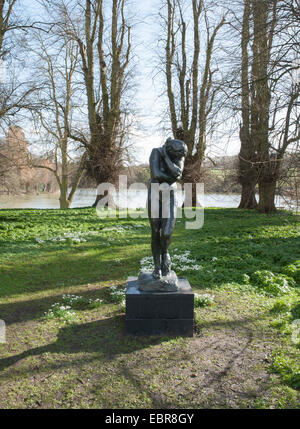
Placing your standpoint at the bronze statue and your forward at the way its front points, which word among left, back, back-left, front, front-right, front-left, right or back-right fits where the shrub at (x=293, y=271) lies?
left

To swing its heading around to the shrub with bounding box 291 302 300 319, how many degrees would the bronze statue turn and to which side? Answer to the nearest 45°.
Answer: approximately 45° to its left

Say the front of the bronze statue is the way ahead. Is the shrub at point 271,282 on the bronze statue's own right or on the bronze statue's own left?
on the bronze statue's own left

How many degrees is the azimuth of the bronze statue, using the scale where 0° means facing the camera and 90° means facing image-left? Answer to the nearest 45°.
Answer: approximately 315°

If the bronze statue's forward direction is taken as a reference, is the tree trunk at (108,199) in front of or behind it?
behind

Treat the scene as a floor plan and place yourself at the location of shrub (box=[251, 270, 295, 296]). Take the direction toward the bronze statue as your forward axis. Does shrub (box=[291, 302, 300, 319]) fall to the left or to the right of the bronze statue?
left
